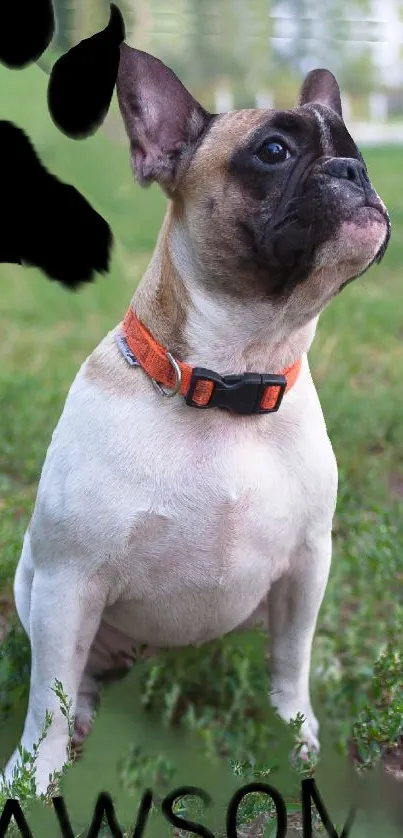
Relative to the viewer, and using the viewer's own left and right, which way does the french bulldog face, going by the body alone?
facing the viewer and to the right of the viewer
